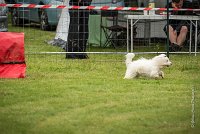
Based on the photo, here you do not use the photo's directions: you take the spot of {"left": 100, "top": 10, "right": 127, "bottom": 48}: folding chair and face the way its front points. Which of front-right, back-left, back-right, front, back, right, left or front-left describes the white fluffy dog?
front-right

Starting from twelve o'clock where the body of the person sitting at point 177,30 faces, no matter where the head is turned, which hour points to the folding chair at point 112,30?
The folding chair is roughly at 4 o'clock from the person sitting.

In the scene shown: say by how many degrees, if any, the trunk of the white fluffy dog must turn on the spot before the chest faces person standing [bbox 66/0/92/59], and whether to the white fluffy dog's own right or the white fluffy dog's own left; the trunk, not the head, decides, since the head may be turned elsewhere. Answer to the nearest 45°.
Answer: approximately 135° to the white fluffy dog's own left

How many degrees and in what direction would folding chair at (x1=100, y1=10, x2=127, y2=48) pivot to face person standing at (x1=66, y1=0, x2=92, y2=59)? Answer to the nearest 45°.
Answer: approximately 45° to its right

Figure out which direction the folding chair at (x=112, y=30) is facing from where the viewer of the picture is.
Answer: facing the viewer and to the right of the viewer

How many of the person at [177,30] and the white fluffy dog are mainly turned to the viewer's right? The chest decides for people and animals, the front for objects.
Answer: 1

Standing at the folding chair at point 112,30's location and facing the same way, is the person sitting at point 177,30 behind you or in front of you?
in front

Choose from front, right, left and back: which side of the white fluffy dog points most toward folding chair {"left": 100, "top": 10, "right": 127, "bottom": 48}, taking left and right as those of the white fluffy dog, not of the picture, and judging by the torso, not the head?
left

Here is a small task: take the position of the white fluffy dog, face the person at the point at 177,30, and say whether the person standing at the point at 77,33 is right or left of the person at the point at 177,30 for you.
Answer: left

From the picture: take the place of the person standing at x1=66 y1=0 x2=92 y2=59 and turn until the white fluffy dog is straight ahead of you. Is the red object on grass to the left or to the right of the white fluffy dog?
right

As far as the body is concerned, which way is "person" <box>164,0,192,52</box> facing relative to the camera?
toward the camera

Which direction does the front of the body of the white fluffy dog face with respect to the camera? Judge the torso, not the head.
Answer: to the viewer's right

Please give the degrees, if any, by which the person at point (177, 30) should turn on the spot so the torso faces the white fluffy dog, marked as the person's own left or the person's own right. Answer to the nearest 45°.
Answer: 0° — they already face it
